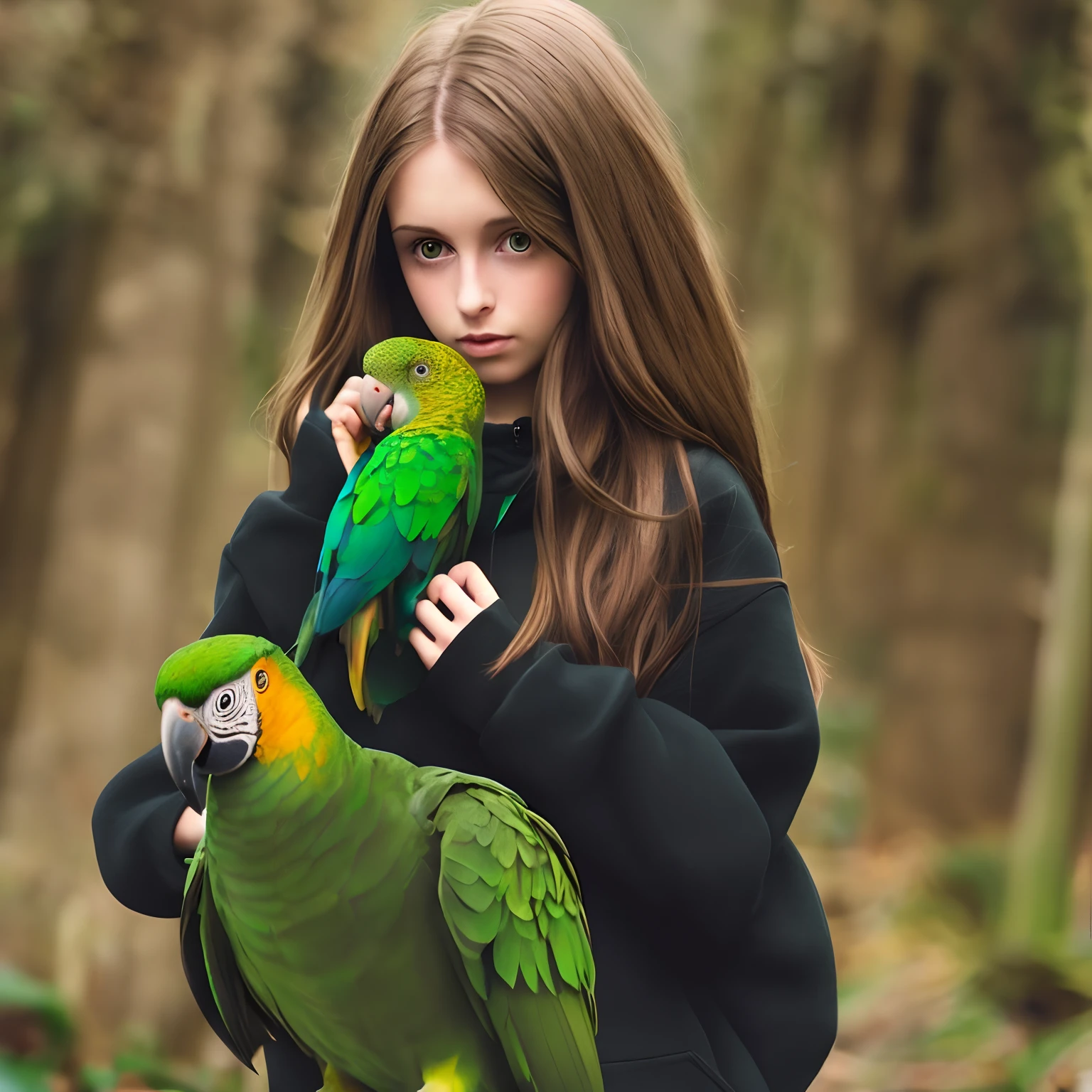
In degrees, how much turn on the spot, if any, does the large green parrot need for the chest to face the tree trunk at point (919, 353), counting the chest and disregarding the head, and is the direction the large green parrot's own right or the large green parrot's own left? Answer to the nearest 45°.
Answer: approximately 180°

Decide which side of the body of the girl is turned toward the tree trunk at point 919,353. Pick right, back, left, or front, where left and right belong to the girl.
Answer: back

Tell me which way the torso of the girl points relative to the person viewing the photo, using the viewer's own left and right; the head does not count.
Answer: facing the viewer and to the left of the viewer

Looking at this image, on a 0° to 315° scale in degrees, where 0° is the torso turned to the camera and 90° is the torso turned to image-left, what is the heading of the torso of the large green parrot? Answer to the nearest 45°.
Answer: approximately 45°

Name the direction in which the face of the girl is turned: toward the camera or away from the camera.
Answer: toward the camera
